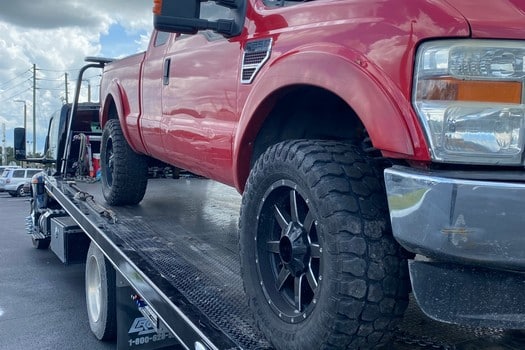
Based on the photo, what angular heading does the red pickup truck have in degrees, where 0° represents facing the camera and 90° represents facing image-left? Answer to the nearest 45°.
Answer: approximately 315°

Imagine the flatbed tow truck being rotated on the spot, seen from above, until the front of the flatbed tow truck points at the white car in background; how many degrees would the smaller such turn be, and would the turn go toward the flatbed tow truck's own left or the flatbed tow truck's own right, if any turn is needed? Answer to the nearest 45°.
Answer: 0° — it already faces it

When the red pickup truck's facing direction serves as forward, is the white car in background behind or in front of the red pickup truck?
behind

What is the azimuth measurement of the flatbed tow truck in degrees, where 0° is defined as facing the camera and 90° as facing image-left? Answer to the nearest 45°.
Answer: approximately 135°
